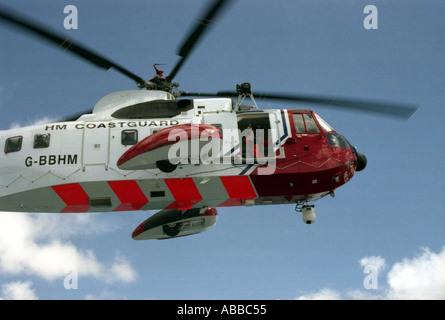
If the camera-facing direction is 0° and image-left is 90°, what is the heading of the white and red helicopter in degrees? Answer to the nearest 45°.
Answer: approximately 270°
